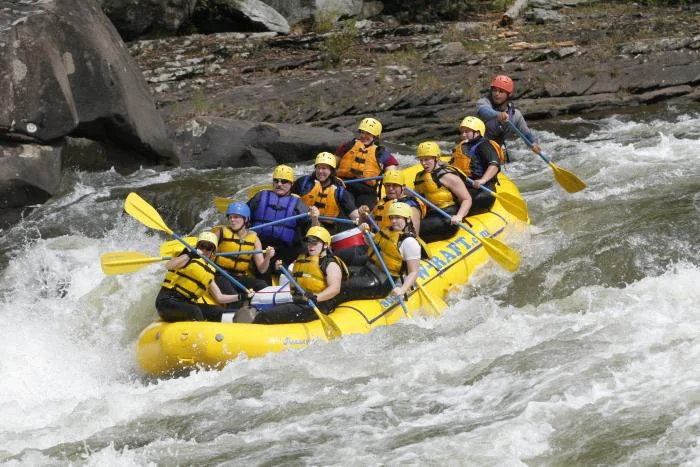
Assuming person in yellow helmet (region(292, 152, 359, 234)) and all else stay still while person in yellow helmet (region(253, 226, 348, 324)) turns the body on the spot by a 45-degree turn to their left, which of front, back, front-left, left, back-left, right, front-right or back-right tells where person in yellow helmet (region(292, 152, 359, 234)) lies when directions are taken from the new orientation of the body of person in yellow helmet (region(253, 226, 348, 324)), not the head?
back

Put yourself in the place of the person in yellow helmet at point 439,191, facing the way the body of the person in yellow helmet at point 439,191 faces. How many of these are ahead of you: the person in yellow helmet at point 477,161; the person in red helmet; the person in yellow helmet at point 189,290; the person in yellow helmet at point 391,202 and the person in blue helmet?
3

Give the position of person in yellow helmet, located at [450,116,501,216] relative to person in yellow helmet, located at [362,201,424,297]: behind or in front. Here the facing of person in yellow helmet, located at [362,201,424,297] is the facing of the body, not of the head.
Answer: behind

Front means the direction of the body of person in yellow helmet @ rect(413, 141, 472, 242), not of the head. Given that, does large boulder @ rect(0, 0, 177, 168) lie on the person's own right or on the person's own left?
on the person's own right

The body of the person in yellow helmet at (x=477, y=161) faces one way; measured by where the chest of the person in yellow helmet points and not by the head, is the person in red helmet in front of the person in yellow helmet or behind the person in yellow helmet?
behind
